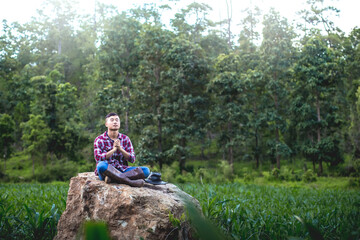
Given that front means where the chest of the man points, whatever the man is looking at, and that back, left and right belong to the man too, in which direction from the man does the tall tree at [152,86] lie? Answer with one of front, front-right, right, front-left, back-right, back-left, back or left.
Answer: back-left

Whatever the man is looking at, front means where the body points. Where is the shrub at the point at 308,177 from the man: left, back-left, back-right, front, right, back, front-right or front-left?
left

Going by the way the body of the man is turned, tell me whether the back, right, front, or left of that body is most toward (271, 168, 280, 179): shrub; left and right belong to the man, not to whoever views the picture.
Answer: left

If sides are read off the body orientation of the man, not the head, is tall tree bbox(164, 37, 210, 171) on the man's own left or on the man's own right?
on the man's own left

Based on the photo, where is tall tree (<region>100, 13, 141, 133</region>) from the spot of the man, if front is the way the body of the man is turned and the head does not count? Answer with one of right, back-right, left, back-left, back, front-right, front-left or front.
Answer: back-left

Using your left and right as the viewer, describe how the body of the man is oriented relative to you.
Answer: facing the viewer and to the right of the viewer

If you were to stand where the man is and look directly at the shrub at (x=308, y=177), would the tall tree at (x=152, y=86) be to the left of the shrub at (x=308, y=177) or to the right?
left

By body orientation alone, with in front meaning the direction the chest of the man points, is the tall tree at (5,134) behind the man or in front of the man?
behind

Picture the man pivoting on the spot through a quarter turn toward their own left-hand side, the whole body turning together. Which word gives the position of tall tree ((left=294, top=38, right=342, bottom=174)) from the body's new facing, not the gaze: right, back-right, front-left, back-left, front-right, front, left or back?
front
